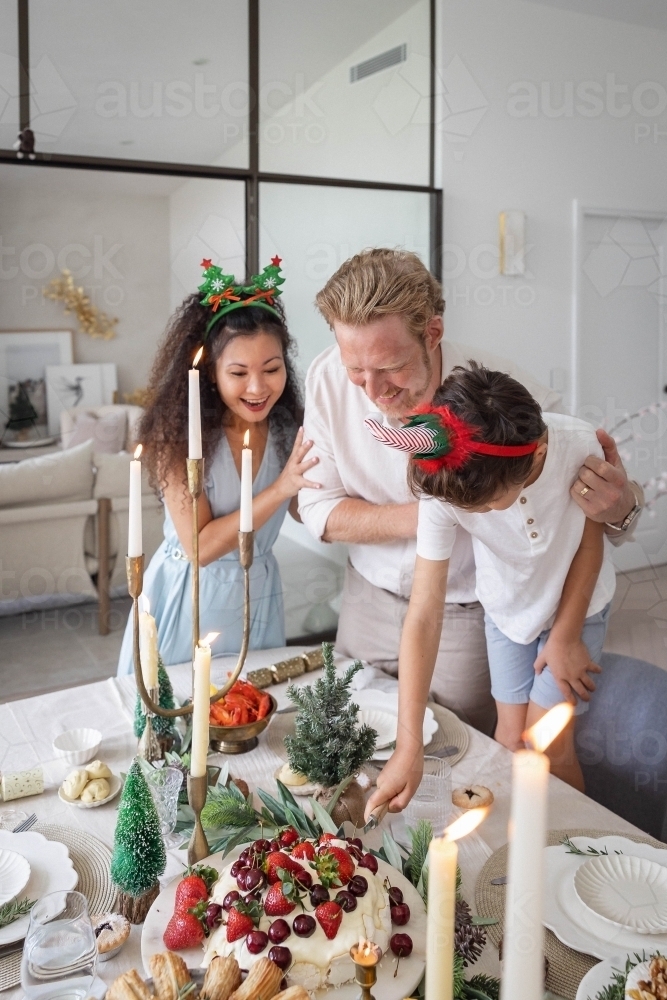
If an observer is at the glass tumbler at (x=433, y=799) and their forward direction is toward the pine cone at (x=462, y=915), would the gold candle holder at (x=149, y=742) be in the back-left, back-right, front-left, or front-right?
back-right

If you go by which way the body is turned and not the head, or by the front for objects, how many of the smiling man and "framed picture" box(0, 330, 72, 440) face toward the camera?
2

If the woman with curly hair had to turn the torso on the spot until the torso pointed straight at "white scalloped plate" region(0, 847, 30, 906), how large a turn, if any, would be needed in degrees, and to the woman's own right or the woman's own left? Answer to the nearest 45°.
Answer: approximately 45° to the woman's own right

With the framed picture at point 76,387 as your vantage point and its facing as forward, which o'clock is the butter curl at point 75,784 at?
The butter curl is roughly at 12 o'clock from the framed picture.

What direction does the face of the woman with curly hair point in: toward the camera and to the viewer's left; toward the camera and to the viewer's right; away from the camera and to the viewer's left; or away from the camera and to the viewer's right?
toward the camera and to the viewer's right

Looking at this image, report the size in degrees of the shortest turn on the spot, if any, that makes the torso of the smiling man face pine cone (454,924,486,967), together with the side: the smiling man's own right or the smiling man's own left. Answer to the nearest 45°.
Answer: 0° — they already face it

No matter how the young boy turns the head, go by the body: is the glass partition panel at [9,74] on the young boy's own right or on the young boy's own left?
on the young boy's own right
